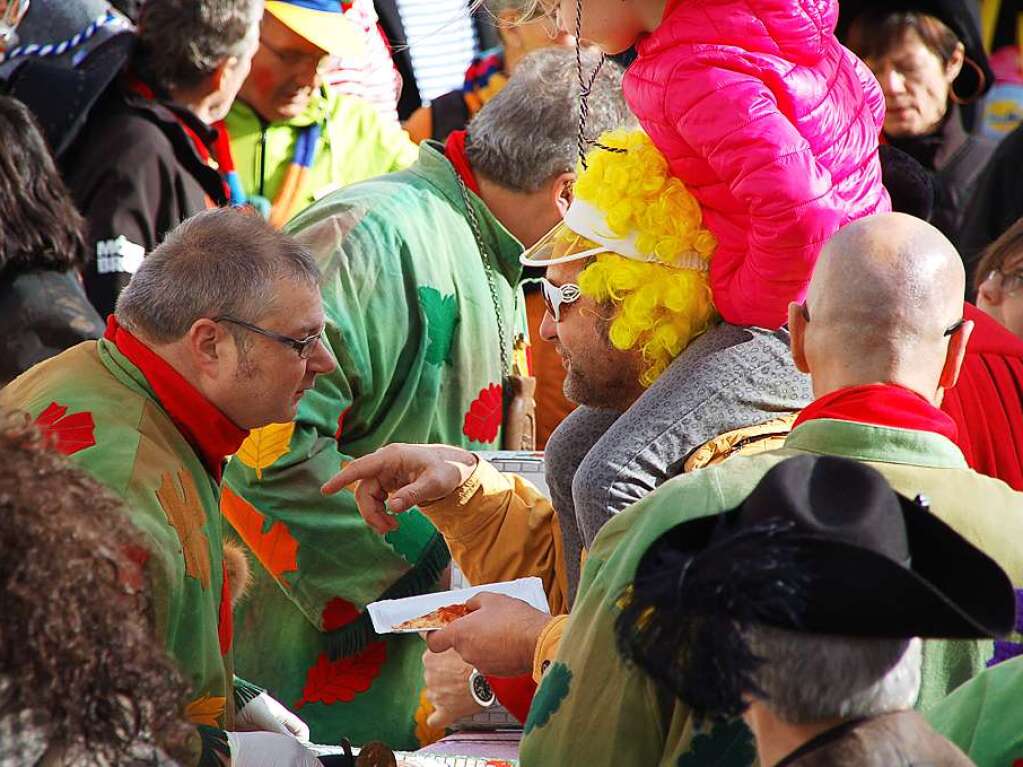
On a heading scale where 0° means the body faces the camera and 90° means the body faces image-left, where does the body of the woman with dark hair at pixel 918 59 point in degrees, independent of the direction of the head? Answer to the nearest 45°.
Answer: approximately 45°

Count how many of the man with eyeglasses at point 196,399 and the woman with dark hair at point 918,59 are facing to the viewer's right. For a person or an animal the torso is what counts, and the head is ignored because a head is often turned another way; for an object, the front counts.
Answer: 1

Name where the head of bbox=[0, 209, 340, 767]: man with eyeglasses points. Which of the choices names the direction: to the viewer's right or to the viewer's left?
to the viewer's right

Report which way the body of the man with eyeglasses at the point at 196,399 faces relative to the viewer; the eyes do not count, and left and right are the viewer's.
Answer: facing to the right of the viewer

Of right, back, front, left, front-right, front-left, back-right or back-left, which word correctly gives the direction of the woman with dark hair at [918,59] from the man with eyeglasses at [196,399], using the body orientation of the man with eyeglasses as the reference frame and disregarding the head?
front-left

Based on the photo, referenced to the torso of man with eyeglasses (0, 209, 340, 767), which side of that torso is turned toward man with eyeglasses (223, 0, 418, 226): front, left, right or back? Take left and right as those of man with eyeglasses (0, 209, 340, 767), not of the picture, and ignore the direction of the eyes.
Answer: left
